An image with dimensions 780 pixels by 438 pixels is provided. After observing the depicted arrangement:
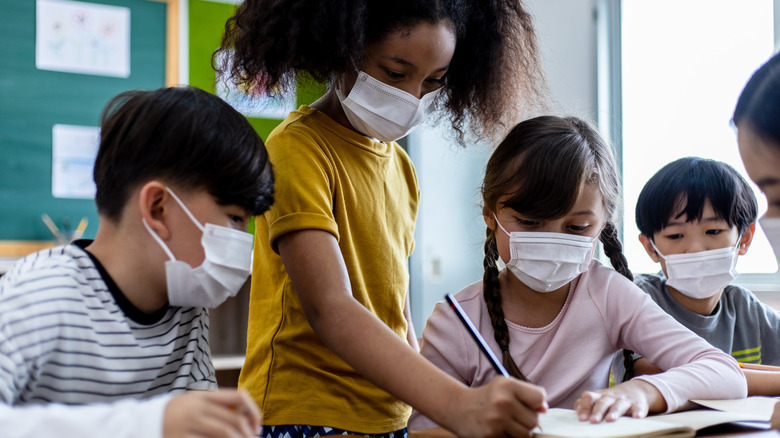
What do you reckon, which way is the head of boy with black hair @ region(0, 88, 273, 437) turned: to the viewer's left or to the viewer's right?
to the viewer's right

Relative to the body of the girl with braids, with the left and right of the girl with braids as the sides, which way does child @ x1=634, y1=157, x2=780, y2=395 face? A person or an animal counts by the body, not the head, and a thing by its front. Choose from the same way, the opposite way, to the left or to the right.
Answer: the same way

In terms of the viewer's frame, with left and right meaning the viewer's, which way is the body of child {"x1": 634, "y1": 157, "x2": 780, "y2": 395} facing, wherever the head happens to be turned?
facing the viewer

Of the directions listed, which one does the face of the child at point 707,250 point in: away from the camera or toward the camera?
toward the camera

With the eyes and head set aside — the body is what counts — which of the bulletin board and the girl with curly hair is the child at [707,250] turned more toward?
the girl with curly hair

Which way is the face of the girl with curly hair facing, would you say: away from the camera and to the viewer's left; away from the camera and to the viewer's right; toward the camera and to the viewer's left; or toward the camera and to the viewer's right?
toward the camera and to the viewer's right

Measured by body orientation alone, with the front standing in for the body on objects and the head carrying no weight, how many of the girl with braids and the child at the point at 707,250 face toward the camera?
2

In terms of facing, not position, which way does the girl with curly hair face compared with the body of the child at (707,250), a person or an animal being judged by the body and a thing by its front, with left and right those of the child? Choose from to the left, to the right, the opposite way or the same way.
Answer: to the left

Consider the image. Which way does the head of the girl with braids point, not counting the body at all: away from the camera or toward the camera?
toward the camera

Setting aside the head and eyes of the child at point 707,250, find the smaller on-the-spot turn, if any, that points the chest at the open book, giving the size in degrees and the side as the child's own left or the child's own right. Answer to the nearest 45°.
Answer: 0° — they already face it

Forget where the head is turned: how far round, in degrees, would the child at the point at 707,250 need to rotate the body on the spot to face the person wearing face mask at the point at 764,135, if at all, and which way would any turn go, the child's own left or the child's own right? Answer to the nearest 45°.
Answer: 0° — they already face them

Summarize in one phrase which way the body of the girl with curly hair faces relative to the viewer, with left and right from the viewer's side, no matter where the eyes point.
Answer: facing the viewer and to the right of the viewer
